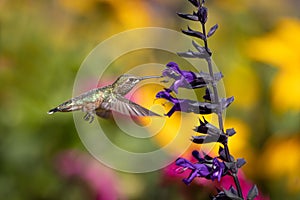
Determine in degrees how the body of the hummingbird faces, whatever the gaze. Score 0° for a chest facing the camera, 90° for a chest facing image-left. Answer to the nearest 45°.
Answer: approximately 270°

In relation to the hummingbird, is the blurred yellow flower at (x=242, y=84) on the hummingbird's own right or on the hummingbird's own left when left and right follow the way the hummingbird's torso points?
on the hummingbird's own left

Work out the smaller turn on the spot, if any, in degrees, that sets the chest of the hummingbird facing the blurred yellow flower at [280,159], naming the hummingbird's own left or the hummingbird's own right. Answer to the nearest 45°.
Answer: approximately 45° to the hummingbird's own left
